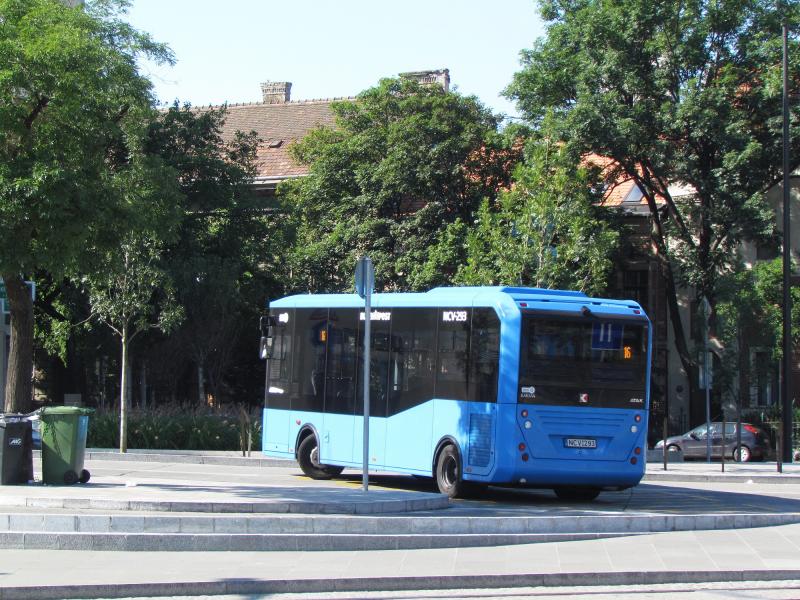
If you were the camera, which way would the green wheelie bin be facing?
facing away from the viewer and to the left of the viewer

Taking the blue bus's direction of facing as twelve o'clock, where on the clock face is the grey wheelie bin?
The grey wheelie bin is roughly at 10 o'clock from the blue bus.

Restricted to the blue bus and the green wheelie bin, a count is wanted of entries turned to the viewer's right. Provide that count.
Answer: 0

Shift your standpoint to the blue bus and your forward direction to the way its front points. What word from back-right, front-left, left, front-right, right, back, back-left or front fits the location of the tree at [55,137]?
front-left

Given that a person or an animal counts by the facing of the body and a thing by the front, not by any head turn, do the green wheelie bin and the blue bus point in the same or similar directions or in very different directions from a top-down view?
same or similar directions

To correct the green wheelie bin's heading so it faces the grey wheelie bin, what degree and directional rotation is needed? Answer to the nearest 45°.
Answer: approximately 45° to its left

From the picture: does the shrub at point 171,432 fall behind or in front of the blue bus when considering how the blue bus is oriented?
in front

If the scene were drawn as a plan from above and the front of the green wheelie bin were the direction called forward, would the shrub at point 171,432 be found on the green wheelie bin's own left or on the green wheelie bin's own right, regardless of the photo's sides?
on the green wheelie bin's own right

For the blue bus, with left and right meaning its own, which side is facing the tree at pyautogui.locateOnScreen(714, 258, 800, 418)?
right

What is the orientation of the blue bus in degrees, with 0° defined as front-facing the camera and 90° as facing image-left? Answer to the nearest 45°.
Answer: approximately 135°
